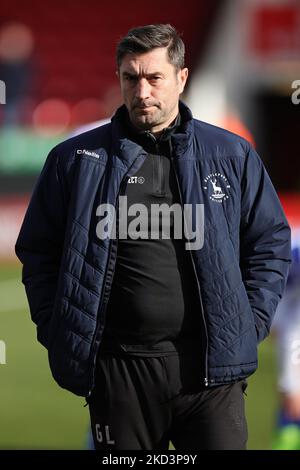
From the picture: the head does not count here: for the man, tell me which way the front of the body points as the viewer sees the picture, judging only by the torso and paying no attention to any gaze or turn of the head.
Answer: toward the camera
